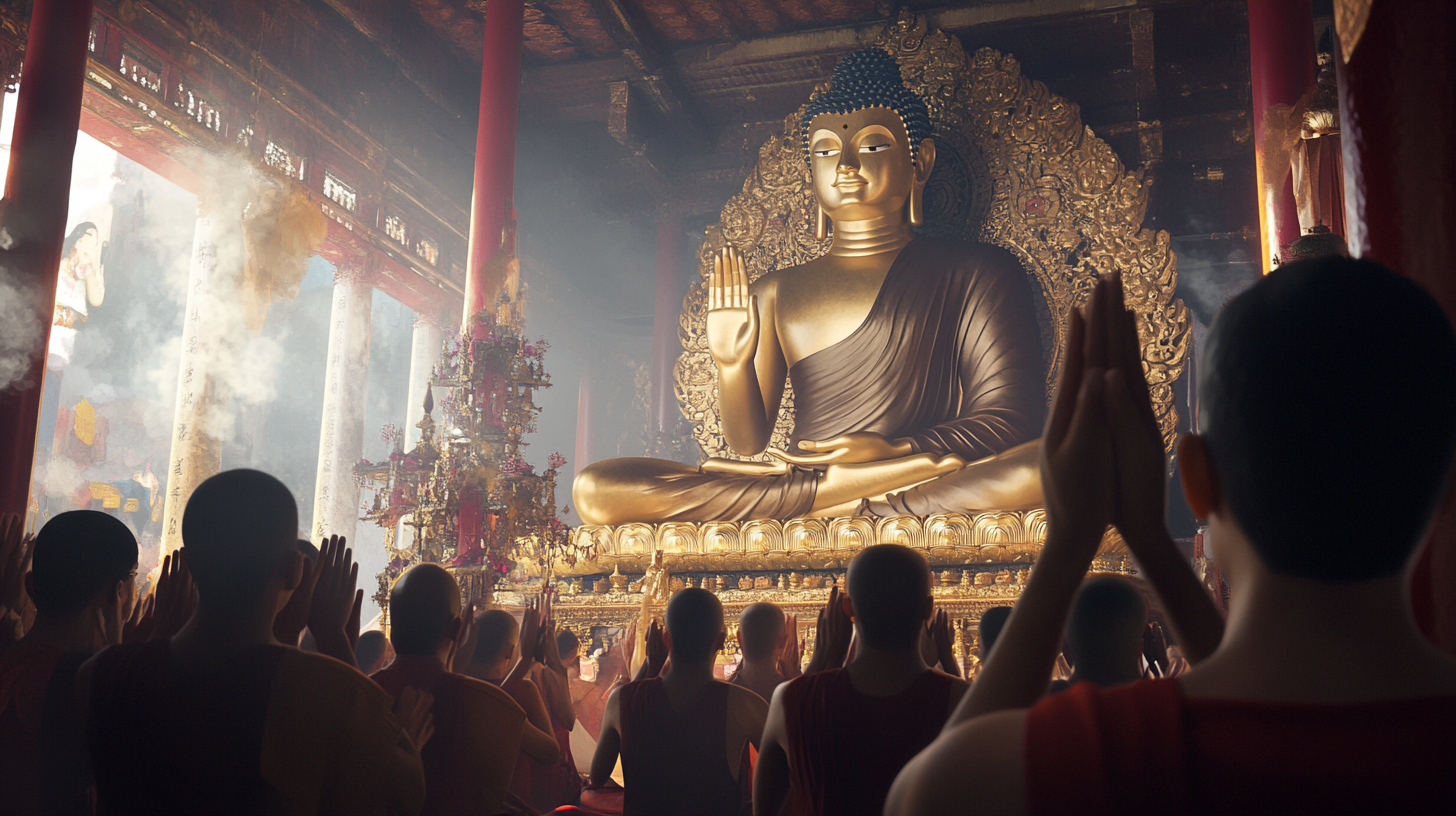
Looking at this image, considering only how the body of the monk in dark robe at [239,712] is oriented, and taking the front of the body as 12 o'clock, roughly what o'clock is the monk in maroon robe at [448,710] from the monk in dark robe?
The monk in maroon robe is roughly at 1 o'clock from the monk in dark robe.

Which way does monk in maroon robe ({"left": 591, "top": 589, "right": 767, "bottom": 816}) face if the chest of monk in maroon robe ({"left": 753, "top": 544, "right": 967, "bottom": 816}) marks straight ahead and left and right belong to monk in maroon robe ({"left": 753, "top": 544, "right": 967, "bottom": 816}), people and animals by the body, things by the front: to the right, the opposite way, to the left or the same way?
the same way

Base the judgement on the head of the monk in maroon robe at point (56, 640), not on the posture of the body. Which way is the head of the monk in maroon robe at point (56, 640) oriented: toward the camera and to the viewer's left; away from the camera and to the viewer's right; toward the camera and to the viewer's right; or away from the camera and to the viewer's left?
away from the camera and to the viewer's right

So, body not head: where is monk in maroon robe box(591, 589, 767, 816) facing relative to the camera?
away from the camera

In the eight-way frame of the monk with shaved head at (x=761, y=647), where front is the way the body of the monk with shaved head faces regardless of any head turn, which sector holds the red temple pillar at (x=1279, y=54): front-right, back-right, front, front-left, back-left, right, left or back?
front-right

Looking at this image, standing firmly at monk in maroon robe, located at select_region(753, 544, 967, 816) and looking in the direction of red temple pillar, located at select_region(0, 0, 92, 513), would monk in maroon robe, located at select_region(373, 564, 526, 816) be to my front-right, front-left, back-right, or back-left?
front-left

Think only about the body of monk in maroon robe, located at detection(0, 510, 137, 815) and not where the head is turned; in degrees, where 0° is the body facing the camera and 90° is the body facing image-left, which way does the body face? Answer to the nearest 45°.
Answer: approximately 225°

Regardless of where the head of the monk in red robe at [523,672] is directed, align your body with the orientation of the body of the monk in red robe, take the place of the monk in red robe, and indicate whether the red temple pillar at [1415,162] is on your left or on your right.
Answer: on your right

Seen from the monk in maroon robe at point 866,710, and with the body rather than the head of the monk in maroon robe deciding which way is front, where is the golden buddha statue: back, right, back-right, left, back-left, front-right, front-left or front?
front

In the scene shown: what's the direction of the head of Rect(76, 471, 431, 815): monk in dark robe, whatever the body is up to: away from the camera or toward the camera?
away from the camera

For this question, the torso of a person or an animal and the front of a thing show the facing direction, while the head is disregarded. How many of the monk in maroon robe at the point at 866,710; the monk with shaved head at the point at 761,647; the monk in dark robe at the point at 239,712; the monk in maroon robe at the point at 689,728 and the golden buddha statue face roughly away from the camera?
4

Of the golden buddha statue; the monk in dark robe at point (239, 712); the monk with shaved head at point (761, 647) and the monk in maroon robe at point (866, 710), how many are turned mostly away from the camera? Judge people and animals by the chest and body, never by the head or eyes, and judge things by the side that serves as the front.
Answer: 3

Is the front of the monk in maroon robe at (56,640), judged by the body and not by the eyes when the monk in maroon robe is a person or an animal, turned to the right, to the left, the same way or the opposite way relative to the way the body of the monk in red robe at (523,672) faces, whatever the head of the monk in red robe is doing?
the same way

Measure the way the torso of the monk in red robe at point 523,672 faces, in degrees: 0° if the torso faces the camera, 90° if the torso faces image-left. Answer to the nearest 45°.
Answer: approximately 225°

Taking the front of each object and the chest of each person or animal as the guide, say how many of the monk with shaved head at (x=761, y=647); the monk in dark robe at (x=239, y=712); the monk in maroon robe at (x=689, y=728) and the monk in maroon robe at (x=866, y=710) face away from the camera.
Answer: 4

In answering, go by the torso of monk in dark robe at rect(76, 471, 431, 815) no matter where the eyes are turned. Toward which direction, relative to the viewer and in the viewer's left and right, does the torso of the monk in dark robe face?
facing away from the viewer

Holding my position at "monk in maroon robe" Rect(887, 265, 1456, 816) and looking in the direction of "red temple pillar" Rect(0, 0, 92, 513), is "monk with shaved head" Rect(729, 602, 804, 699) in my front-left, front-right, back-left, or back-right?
front-right

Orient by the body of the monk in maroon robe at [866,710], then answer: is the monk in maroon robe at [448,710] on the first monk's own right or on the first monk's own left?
on the first monk's own left

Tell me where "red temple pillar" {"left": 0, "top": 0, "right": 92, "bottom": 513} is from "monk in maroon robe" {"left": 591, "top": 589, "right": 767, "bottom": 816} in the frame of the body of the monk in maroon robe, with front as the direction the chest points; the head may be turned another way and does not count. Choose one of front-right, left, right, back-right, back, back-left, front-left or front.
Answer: front-left

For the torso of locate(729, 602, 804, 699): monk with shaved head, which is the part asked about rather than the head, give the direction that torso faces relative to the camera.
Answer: away from the camera
